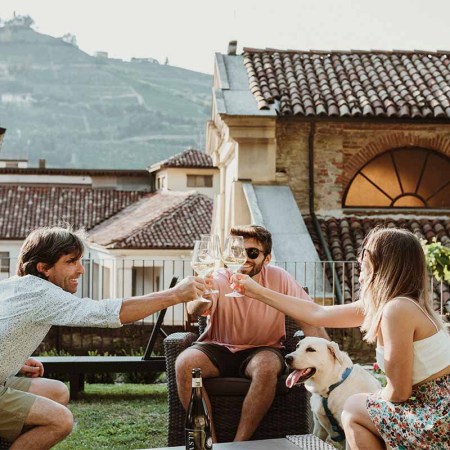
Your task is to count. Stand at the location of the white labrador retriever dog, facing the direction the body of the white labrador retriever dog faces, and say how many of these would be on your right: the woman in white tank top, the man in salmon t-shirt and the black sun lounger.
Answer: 2

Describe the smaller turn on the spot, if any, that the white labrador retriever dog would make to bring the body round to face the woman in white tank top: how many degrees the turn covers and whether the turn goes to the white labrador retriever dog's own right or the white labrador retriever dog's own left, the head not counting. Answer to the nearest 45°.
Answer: approximately 45° to the white labrador retriever dog's own left

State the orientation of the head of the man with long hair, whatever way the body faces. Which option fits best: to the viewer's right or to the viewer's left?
to the viewer's right

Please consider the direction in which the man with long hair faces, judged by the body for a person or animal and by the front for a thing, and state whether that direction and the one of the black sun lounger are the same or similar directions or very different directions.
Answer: very different directions

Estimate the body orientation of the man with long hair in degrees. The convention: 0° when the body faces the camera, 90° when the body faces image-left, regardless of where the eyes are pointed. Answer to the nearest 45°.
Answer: approximately 270°

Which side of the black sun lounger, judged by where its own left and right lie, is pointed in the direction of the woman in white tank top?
left

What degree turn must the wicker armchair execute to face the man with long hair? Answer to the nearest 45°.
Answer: approximately 45° to its right

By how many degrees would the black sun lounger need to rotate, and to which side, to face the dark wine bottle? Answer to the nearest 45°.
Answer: approximately 90° to its left

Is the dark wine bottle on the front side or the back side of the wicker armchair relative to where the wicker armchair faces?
on the front side

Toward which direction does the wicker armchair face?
toward the camera

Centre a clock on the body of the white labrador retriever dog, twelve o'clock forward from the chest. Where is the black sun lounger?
The black sun lounger is roughly at 3 o'clock from the white labrador retriever dog.

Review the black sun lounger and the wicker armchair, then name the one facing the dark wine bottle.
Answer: the wicker armchair

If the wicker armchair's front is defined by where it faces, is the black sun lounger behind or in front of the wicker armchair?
behind
